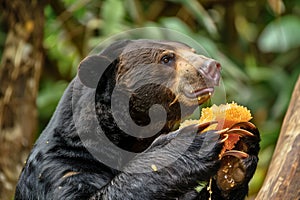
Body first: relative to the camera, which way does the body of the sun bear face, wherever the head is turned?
to the viewer's right

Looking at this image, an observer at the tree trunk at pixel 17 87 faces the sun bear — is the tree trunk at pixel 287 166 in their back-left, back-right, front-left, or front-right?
front-left

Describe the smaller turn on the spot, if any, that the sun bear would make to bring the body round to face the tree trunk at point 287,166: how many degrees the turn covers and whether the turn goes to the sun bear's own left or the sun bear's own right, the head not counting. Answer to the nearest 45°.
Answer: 0° — it already faces it

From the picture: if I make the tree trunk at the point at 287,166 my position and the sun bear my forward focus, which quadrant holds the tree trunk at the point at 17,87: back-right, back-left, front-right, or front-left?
front-right

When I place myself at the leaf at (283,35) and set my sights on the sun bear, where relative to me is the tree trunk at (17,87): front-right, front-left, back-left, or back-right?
front-right

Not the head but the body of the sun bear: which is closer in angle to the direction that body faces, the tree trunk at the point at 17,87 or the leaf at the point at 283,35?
the leaf

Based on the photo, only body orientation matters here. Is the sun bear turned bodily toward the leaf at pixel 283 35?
no
